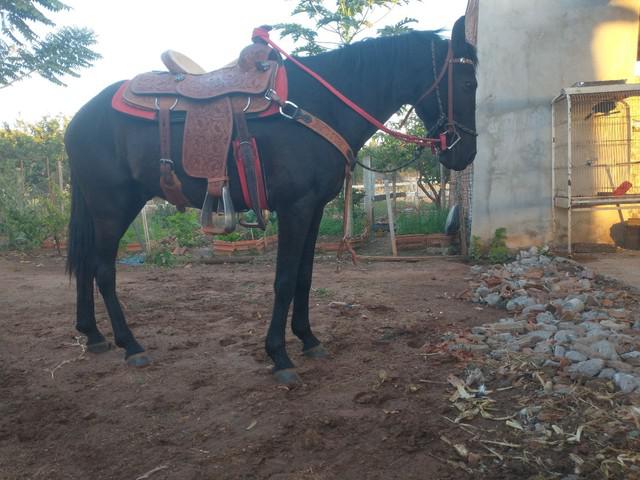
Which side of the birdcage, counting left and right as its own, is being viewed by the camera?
front

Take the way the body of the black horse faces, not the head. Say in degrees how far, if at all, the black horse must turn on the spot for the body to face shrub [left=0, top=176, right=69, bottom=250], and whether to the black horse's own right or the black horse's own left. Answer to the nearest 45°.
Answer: approximately 135° to the black horse's own left

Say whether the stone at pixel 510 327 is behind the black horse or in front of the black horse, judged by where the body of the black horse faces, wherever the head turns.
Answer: in front

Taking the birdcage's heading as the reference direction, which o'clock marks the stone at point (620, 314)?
The stone is roughly at 12 o'clock from the birdcage.

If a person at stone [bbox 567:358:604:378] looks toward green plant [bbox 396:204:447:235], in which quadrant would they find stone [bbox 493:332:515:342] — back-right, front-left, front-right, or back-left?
front-left

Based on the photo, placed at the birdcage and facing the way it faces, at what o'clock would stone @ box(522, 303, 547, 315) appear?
The stone is roughly at 12 o'clock from the birdcage.

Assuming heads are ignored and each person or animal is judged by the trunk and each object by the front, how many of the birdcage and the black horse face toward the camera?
1

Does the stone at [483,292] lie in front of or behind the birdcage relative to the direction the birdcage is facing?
in front

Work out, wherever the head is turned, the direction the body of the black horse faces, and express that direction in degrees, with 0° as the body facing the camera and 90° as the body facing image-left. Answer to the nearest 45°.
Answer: approximately 270°

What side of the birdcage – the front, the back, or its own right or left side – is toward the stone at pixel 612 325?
front

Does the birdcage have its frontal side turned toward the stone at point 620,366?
yes

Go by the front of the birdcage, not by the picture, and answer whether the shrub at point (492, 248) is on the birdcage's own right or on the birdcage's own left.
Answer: on the birdcage's own right
